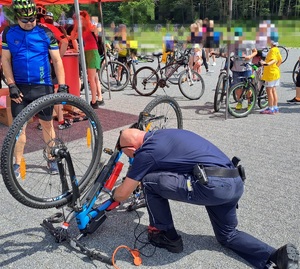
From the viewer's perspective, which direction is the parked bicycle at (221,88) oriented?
toward the camera

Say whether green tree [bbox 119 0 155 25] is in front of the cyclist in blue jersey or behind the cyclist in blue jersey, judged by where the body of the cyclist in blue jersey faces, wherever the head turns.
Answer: behind

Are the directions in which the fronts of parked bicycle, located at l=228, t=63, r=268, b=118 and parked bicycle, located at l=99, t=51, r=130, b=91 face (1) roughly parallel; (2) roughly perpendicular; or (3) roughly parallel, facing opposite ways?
roughly parallel

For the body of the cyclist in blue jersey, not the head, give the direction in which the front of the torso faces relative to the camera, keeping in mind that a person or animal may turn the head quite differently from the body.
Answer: toward the camera

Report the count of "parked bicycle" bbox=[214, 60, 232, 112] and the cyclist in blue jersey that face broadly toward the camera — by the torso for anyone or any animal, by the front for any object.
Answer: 2

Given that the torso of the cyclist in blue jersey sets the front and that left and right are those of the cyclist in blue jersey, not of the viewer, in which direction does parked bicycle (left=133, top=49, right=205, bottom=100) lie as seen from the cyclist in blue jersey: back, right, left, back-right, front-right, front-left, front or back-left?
back-left

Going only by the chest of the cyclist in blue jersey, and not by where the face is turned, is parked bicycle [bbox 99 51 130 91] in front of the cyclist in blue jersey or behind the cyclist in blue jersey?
behind
